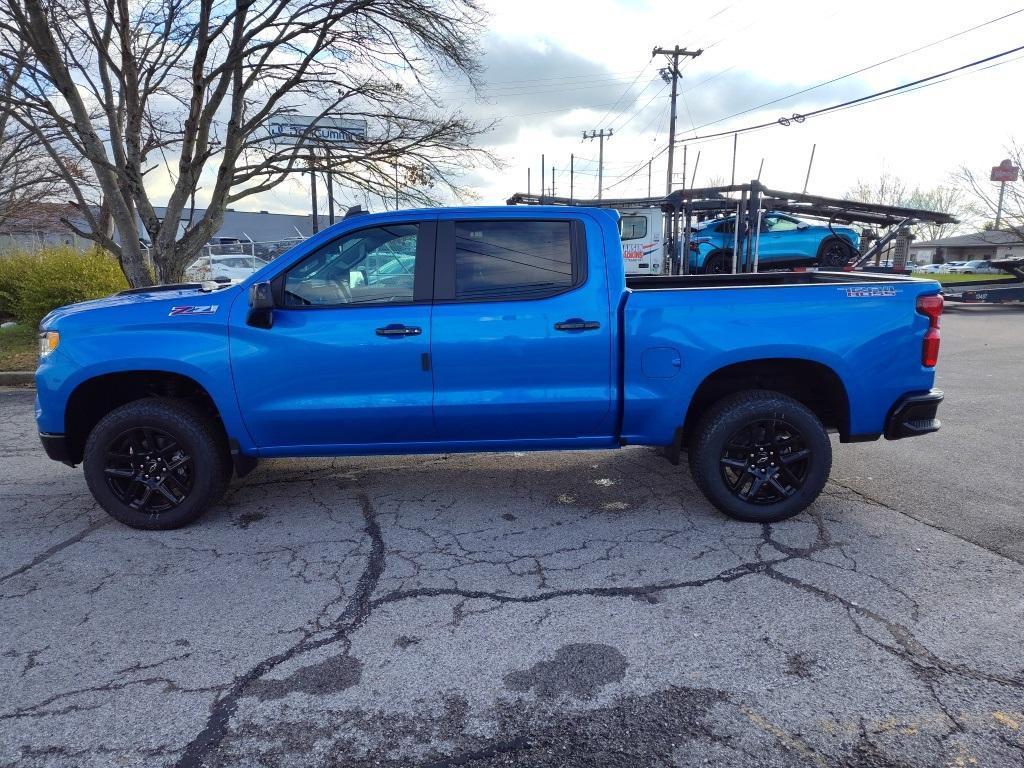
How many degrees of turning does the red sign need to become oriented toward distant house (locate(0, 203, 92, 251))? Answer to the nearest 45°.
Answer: approximately 45° to its right

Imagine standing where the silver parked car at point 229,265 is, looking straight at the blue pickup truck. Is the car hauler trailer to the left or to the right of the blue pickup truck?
left

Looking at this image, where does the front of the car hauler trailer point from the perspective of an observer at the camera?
facing to the left of the viewer

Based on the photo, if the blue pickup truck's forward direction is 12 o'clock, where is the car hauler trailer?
The car hauler trailer is roughly at 4 o'clock from the blue pickup truck.

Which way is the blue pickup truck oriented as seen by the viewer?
to the viewer's left

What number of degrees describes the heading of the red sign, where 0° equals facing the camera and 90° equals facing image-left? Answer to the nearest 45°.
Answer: approximately 0°
